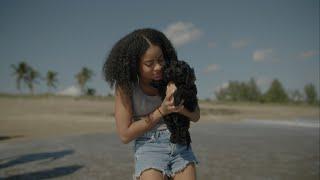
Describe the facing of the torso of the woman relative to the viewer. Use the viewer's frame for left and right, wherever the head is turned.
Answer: facing the viewer and to the right of the viewer
